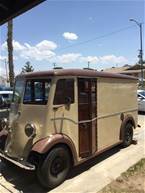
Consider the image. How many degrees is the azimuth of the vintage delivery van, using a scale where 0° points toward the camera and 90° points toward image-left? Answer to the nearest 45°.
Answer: approximately 45°
